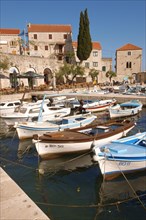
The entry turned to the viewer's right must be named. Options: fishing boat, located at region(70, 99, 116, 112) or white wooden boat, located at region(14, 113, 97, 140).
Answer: the fishing boat

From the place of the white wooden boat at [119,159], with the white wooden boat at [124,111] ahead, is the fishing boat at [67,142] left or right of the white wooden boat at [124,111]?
left

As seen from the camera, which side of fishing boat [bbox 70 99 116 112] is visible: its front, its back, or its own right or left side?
right

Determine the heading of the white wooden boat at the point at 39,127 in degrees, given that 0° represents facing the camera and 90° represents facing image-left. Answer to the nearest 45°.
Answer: approximately 45°

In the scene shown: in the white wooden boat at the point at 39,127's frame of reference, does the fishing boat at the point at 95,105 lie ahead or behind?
behind

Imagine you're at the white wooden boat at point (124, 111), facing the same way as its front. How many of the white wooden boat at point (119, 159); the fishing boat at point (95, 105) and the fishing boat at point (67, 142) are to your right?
1
